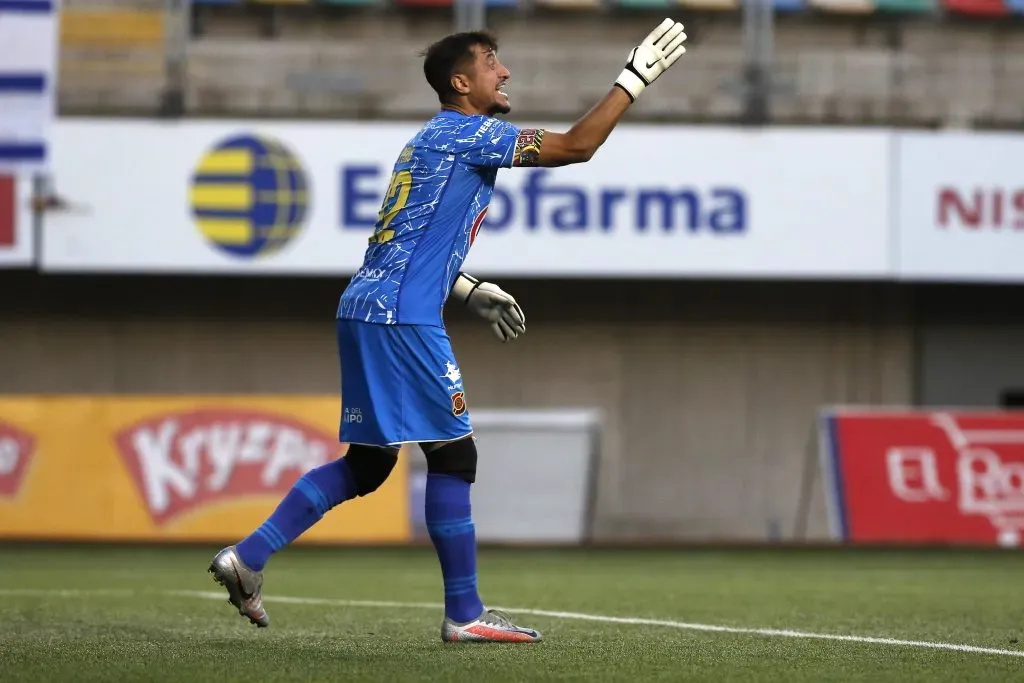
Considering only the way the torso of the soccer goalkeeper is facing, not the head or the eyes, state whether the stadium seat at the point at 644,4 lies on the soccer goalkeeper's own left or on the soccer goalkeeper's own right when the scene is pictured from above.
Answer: on the soccer goalkeeper's own left

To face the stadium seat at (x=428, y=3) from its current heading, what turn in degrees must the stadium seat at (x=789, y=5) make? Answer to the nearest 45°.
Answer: approximately 90° to its right

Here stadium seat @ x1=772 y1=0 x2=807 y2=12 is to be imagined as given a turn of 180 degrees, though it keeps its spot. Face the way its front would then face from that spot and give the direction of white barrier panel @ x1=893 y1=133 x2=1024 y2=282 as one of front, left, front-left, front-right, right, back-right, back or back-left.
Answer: back-right

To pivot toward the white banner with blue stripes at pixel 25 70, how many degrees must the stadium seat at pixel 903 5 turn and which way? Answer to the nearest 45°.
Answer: approximately 45° to its right

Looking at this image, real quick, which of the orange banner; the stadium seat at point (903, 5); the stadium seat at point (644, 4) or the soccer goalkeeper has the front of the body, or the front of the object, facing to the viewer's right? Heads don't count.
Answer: the soccer goalkeeper

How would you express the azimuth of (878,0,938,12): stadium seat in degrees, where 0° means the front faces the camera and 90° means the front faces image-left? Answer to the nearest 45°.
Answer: approximately 0°

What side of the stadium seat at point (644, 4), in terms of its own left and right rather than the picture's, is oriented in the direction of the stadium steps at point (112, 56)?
right

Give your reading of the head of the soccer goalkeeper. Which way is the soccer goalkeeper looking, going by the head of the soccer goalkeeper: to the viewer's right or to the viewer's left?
to the viewer's right

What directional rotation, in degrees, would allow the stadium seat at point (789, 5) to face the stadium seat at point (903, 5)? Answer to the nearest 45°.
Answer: approximately 90° to its left

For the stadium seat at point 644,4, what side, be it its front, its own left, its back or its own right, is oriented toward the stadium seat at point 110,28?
right

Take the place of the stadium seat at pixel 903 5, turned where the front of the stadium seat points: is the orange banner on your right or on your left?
on your right
